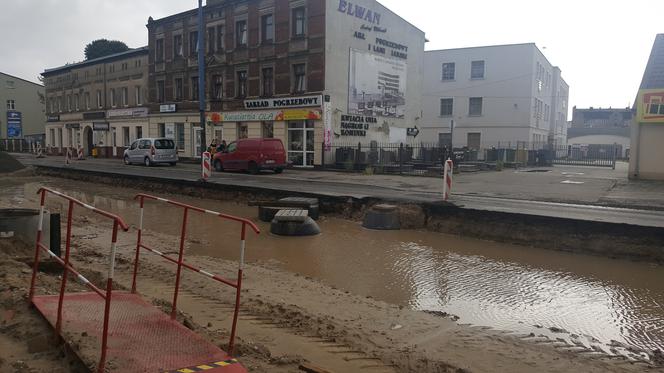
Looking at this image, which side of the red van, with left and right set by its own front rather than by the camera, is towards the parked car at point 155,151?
front

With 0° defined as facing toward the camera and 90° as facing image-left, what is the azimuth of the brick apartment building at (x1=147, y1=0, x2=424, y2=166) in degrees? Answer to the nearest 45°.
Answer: approximately 45°

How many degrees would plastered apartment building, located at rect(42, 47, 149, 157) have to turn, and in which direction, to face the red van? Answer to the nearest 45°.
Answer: approximately 45° to its left

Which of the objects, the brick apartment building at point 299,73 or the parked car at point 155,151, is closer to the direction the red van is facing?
the parked car

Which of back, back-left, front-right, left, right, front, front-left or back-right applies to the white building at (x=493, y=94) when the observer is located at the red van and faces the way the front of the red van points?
right

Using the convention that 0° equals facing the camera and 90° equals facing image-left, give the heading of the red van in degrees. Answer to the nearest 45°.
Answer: approximately 135°

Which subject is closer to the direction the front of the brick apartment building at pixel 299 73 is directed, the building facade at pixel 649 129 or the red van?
the red van

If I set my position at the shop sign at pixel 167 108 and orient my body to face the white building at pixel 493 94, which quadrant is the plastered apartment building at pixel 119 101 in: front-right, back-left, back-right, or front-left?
back-left

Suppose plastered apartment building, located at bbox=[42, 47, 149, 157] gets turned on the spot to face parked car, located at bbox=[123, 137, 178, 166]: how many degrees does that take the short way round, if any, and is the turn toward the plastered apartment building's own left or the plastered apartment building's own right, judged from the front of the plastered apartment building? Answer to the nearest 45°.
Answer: approximately 45° to the plastered apartment building's own left

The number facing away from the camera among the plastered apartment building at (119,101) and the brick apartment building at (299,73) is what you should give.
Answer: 0

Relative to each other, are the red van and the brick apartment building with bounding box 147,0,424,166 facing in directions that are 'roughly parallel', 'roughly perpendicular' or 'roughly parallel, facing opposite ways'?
roughly perpendicular

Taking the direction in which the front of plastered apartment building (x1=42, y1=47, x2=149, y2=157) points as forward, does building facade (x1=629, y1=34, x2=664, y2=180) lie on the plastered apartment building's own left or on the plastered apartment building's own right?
on the plastered apartment building's own left

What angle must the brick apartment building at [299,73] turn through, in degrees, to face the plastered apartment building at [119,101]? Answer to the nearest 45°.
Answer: approximately 90° to its right
